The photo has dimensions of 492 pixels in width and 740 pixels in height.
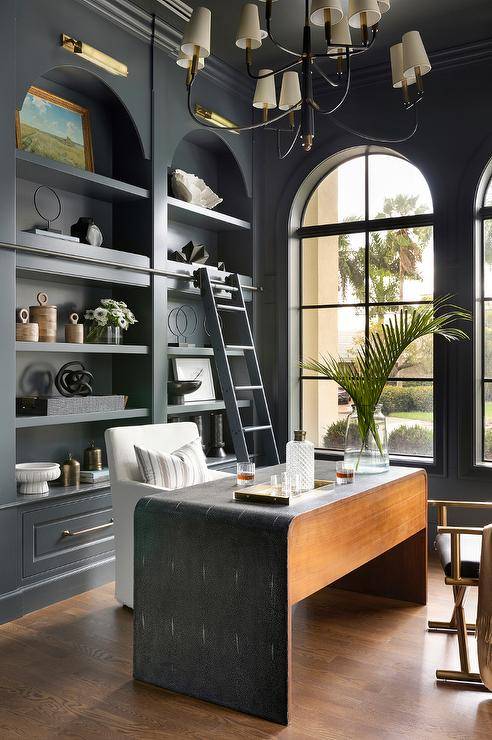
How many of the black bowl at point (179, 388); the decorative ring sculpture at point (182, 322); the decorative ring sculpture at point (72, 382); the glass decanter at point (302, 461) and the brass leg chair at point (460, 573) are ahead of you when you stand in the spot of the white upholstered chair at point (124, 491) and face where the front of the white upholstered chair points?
2

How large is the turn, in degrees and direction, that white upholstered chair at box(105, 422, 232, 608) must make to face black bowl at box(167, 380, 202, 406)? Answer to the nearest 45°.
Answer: approximately 135° to its left

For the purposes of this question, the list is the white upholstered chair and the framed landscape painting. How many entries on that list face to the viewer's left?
0

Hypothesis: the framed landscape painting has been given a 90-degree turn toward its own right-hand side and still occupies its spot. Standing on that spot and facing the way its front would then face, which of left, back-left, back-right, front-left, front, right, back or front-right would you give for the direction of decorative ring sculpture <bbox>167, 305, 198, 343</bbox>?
back

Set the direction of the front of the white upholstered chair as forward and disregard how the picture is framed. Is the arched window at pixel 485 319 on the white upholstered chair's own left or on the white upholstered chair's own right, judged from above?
on the white upholstered chair's own left

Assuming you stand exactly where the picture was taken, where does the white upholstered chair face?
facing the viewer and to the right of the viewer

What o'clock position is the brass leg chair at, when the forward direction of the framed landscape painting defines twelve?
The brass leg chair is roughly at 12 o'clock from the framed landscape painting.

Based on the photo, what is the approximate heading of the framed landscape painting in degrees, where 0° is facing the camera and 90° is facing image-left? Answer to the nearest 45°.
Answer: approximately 315°
